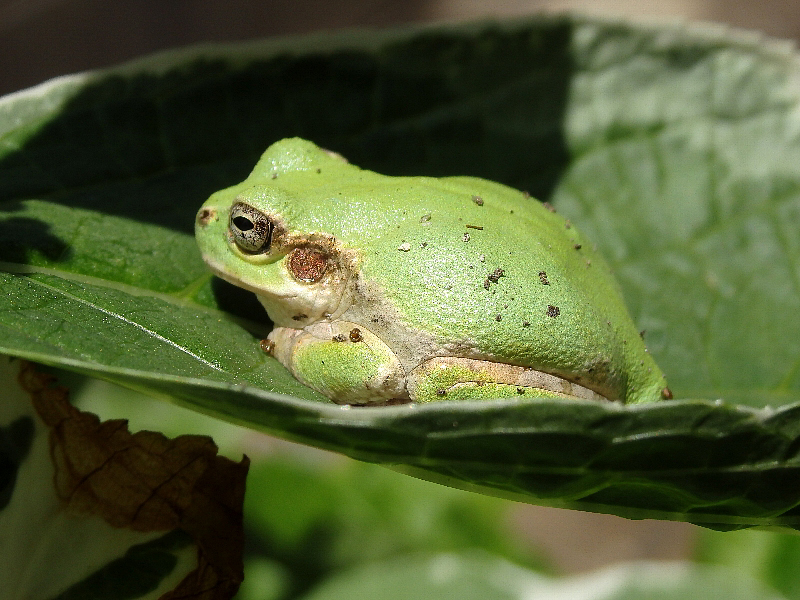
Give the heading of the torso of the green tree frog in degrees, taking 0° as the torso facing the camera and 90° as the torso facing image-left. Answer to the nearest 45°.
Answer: approximately 90°
